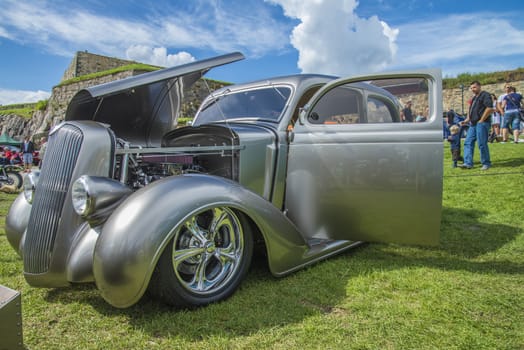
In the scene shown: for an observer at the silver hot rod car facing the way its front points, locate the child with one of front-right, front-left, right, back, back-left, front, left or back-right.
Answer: back

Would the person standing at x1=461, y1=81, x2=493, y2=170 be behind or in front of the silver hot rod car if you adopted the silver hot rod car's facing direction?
behind

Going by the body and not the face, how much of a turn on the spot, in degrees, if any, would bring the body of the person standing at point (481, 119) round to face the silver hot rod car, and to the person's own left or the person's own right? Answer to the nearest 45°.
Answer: approximately 45° to the person's own left

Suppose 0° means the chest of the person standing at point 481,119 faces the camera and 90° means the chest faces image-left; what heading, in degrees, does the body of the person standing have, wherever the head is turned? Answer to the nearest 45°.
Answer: approximately 45°

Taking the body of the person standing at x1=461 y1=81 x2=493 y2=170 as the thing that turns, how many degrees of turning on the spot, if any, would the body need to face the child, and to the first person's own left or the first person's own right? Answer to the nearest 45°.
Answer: approximately 90° to the first person's own right

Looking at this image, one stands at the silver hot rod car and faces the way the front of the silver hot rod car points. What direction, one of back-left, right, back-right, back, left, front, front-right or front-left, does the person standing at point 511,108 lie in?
back

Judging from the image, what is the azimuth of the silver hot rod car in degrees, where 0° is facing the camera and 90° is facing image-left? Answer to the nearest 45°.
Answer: approximately 45°
